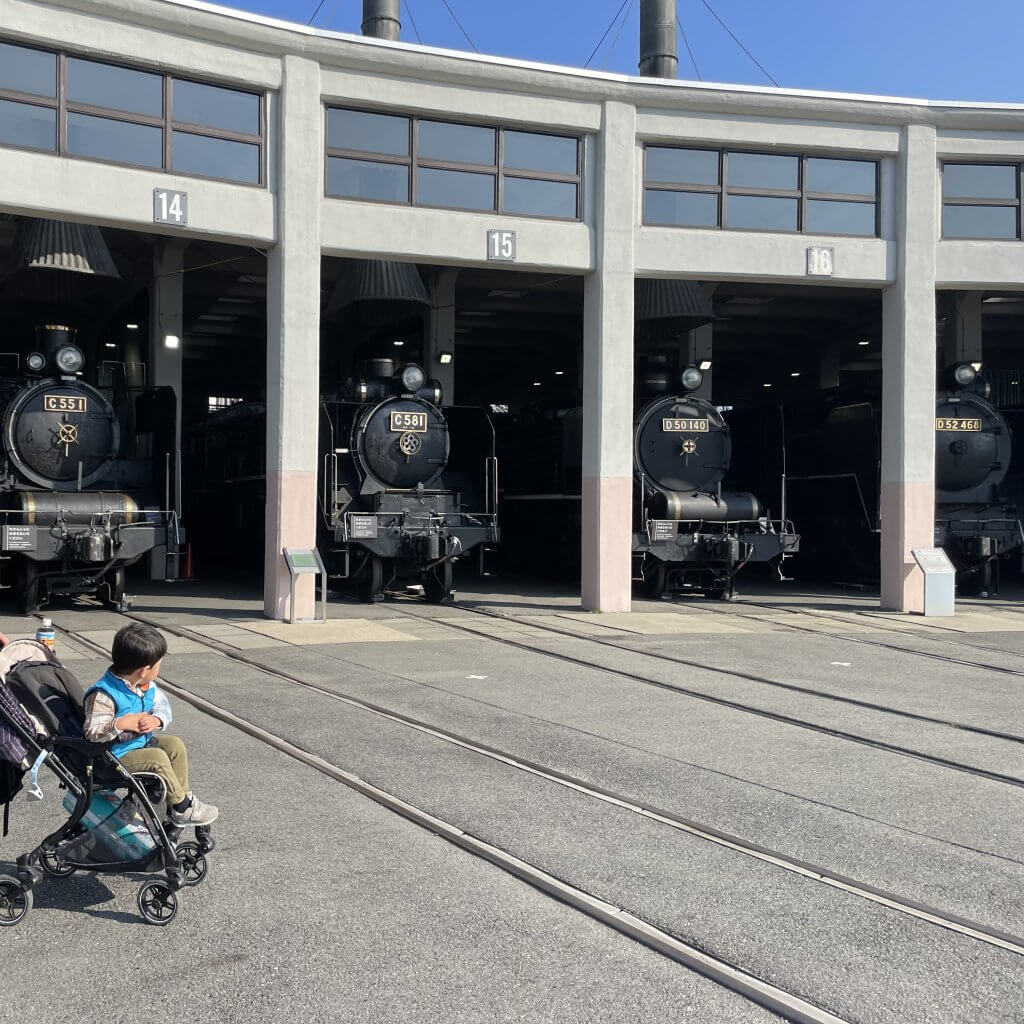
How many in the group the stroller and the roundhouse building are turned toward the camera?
1

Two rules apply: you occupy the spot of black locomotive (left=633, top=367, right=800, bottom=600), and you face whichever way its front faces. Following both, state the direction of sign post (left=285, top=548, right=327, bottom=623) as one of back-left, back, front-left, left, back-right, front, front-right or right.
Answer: right

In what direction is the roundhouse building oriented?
toward the camera

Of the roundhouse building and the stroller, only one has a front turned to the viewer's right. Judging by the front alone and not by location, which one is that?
the stroller

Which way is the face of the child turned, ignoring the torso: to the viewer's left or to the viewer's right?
to the viewer's right

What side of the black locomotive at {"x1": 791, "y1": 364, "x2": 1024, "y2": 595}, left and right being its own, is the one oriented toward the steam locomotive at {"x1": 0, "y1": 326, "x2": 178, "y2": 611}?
right

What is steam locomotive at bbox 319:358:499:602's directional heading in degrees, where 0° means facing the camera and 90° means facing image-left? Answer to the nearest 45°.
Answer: approximately 315°

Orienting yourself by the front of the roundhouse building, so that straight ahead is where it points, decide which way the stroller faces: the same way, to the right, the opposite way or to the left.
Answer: to the left

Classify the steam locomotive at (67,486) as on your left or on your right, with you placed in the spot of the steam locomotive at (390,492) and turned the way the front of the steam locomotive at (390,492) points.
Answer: on your right

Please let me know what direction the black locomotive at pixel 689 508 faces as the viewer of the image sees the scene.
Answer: facing the viewer and to the right of the viewer

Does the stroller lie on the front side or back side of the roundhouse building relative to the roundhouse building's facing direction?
on the front side

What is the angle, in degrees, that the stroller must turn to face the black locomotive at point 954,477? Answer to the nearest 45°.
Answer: approximately 45° to its left

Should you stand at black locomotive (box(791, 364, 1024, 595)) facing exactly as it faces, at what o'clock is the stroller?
The stroller is roughly at 2 o'clock from the black locomotive.

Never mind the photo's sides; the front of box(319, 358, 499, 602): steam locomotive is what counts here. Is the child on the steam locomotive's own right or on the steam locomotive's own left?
on the steam locomotive's own right

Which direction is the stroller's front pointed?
to the viewer's right
